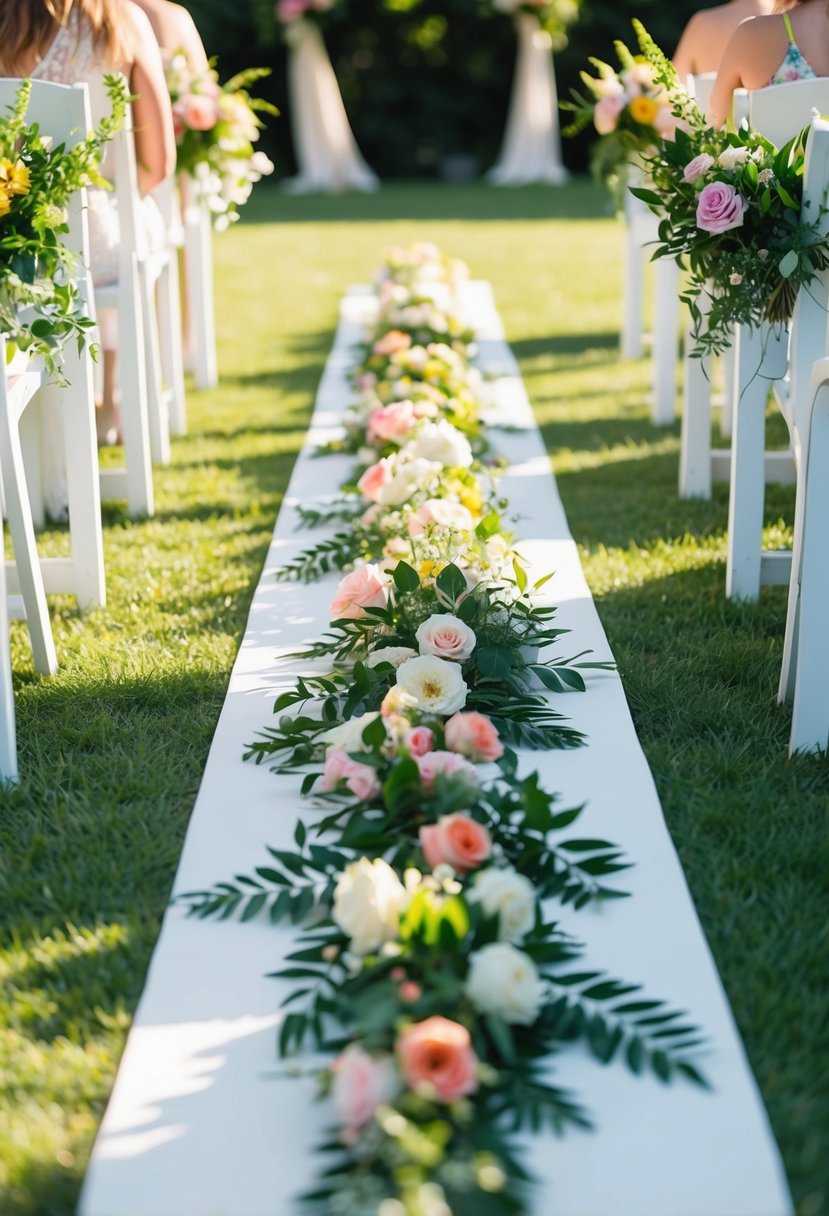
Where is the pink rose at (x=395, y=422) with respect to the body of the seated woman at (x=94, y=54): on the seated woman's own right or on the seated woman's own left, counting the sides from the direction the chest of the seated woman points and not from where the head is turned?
on the seated woman's own right

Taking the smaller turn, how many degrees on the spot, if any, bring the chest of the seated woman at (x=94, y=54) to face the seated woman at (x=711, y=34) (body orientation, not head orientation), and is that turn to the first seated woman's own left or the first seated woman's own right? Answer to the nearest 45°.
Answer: approximately 90° to the first seated woman's own right

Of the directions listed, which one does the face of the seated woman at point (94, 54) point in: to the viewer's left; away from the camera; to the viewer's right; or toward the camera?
away from the camera

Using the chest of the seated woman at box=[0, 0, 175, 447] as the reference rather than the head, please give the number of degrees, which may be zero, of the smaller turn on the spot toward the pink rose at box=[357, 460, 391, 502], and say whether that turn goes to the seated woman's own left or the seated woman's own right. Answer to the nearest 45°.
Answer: approximately 135° to the seated woman's own right

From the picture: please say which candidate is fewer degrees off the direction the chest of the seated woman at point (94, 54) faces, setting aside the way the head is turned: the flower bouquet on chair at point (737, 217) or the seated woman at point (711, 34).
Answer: the seated woman

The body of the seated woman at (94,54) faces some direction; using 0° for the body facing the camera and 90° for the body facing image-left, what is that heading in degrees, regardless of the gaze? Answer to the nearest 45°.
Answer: approximately 180°

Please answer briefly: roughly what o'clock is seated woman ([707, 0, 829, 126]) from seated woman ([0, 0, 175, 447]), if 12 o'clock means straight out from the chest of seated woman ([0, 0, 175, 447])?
seated woman ([707, 0, 829, 126]) is roughly at 4 o'clock from seated woman ([0, 0, 175, 447]).
